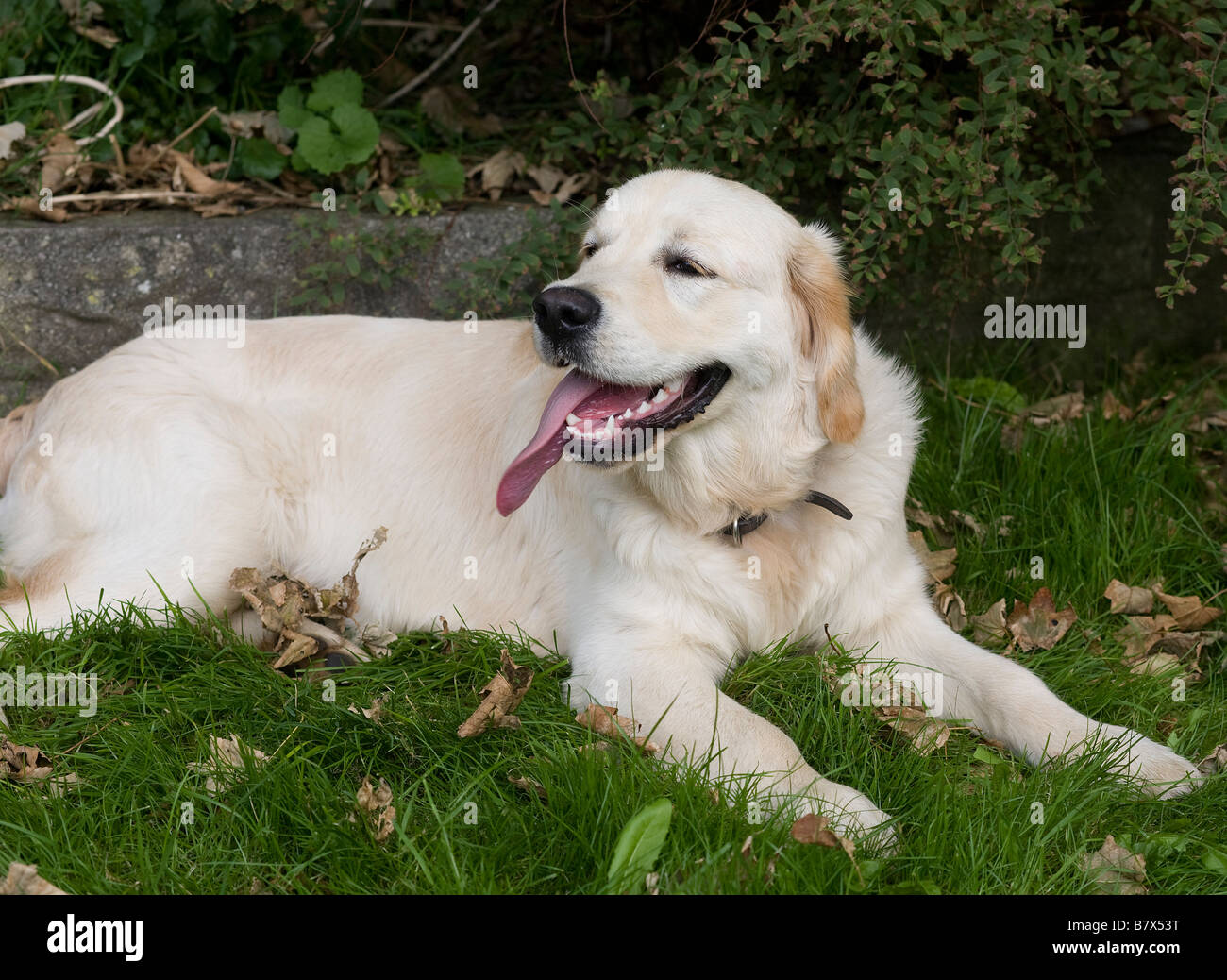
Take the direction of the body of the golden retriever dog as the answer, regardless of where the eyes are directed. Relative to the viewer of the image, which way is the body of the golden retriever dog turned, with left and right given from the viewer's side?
facing the viewer and to the right of the viewer

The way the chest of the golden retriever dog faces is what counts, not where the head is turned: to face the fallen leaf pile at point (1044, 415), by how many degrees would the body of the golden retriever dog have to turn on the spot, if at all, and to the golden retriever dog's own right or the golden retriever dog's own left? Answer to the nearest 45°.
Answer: approximately 90° to the golden retriever dog's own left

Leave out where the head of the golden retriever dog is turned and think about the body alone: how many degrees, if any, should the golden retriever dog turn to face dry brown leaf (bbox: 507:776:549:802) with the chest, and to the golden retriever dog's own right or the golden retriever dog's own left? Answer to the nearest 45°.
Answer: approximately 45° to the golden retriever dog's own right

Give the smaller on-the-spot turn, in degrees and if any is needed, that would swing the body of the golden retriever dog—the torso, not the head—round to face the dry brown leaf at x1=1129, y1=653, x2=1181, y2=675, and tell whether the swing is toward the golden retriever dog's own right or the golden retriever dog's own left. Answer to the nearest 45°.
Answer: approximately 45° to the golden retriever dog's own left

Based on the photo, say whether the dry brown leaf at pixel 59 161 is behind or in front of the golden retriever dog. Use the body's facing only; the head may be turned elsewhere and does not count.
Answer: behind

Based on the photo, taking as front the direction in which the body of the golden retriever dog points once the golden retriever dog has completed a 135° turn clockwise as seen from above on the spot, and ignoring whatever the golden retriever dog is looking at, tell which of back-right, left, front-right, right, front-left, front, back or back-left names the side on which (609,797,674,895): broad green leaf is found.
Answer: left

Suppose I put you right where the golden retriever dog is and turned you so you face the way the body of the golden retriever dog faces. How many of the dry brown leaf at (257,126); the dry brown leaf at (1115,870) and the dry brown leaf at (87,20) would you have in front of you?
1
